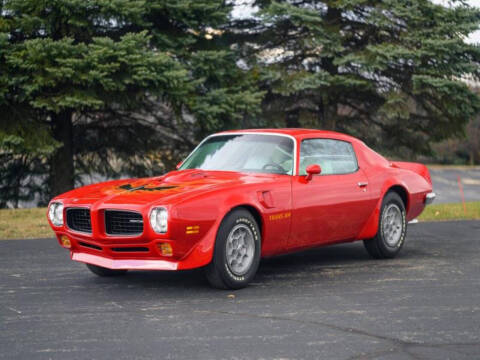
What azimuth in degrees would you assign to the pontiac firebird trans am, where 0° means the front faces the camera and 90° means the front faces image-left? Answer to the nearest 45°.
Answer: approximately 45°
